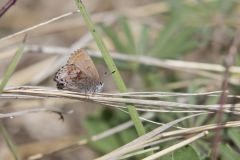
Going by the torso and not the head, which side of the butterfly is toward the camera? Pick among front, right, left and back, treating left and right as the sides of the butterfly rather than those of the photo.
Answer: right
